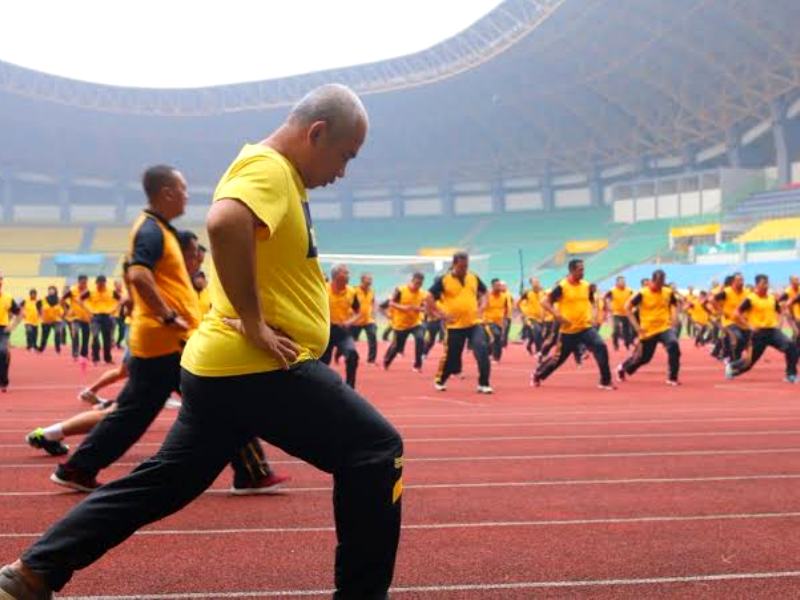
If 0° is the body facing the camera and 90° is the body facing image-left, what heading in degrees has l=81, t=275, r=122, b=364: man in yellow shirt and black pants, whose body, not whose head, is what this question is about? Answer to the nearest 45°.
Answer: approximately 0°

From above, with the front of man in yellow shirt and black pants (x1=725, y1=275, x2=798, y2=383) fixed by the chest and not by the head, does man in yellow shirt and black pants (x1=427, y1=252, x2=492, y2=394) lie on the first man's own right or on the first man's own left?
on the first man's own right

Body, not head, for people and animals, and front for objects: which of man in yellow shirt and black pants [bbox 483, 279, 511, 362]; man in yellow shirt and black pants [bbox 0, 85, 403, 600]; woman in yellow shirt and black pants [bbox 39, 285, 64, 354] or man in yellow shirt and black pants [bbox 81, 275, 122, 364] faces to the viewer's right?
man in yellow shirt and black pants [bbox 0, 85, 403, 600]

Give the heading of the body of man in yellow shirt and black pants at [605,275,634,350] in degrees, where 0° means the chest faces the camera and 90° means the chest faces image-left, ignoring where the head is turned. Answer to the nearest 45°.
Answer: approximately 0°

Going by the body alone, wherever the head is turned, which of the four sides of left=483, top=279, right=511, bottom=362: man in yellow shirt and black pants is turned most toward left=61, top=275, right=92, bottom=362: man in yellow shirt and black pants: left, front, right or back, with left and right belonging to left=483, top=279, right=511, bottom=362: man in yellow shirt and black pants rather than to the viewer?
right

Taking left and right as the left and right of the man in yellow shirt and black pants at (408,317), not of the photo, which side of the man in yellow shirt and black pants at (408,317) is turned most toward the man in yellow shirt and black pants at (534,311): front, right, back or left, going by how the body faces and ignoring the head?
left

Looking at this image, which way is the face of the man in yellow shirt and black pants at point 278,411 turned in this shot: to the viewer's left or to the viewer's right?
to the viewer's right

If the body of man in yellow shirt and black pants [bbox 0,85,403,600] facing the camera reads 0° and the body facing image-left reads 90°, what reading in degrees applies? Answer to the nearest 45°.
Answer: approximately 270°
